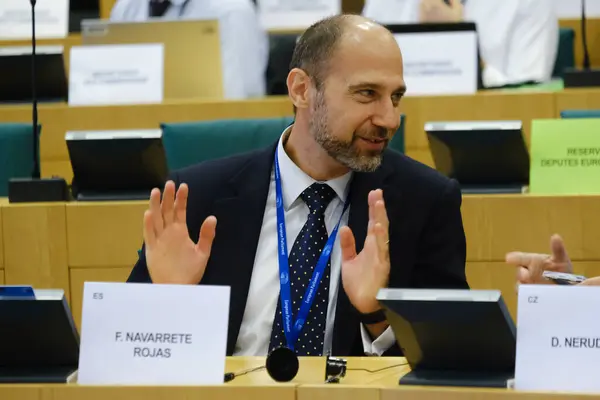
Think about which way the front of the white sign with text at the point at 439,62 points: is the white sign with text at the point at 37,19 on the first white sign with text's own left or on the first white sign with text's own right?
on the first white sign with text's own right

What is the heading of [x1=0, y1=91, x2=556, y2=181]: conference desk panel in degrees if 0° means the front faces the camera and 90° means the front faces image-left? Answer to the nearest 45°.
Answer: approximately 0°

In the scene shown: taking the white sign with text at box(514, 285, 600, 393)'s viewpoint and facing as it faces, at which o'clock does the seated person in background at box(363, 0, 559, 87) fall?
The seated person in background is roughly at 6 o'clock from the white sign with text.

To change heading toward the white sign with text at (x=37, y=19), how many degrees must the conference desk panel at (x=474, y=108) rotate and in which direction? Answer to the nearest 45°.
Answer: approximately 135° to its right

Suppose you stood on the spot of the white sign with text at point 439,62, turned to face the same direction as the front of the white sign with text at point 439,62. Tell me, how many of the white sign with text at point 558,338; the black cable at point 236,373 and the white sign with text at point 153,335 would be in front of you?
3

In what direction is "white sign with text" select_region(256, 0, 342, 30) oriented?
toward the camera

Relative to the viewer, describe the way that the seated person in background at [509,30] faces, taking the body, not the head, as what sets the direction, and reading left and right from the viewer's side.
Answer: facing the viewer

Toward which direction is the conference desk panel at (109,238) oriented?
toward the camera

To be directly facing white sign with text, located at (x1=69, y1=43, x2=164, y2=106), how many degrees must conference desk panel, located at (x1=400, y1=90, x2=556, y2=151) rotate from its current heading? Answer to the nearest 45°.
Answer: approximately 90° to its right

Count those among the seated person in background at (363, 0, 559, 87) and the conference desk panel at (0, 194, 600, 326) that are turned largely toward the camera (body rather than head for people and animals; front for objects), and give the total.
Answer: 2
